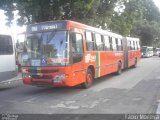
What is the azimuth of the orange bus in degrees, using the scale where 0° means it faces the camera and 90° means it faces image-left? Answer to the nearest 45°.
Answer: approximately 45°
